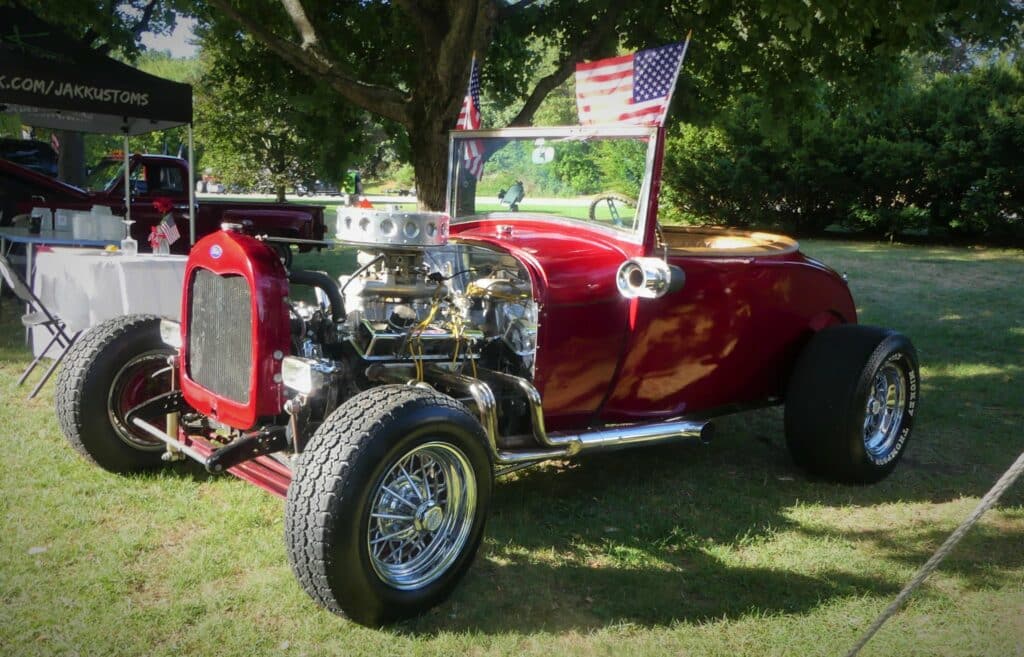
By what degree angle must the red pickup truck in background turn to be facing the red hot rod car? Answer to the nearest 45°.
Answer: approximately 90° to its left

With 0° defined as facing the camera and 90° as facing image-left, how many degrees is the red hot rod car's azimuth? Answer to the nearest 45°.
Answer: approximately 45°

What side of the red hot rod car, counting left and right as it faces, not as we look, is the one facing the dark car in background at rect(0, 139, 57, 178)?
right

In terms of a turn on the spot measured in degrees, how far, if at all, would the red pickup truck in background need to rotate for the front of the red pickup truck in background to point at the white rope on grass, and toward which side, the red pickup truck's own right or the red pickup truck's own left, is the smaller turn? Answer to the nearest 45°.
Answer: approximately 90° to the red pickup truck's own left

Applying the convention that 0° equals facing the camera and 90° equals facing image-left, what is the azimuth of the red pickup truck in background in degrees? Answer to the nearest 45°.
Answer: approximately 90°

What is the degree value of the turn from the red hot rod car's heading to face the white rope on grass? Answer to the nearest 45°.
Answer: approximately 90° to its left

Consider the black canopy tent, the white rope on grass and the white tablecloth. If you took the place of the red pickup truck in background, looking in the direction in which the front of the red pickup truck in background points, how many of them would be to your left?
3

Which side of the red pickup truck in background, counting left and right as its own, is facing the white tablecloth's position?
left

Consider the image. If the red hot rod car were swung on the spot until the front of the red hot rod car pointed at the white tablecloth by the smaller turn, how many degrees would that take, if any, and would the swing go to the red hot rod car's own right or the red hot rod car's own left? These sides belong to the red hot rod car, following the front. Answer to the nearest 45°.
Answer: approximately 90° to the red hot rod car's own right
